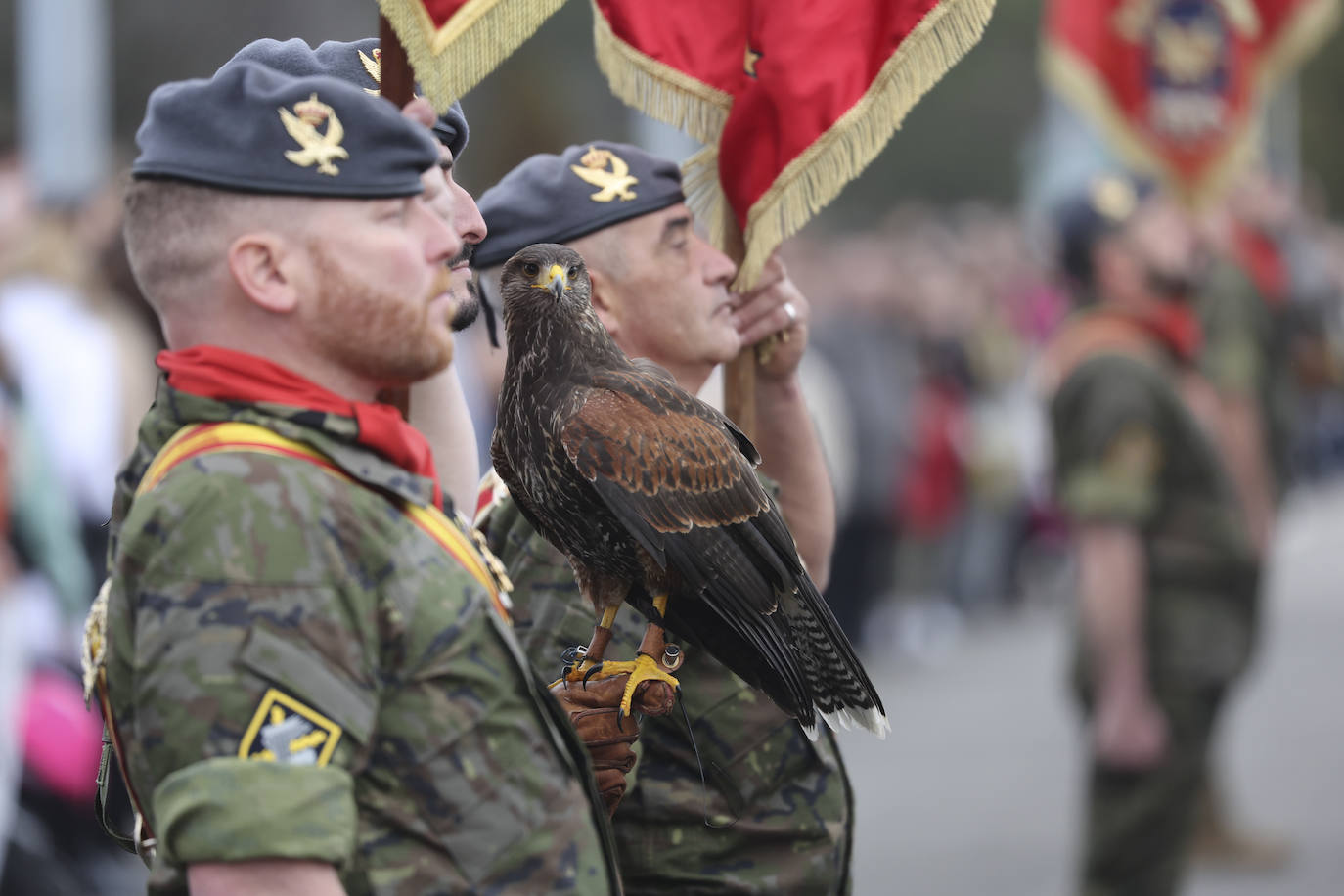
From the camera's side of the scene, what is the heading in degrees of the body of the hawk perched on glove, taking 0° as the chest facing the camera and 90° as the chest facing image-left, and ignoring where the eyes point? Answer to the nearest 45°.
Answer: approximately 45°

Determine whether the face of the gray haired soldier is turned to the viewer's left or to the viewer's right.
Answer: to the viewer's right

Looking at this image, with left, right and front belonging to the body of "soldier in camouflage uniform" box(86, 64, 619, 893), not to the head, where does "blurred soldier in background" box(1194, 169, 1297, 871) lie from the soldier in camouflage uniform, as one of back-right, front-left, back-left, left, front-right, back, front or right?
front-left

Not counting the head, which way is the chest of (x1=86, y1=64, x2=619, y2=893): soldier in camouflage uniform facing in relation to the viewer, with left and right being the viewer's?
facing to the right of the viewer

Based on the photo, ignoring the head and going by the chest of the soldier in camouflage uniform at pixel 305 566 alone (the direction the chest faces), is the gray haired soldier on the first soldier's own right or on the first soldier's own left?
on the first soldier's own left
